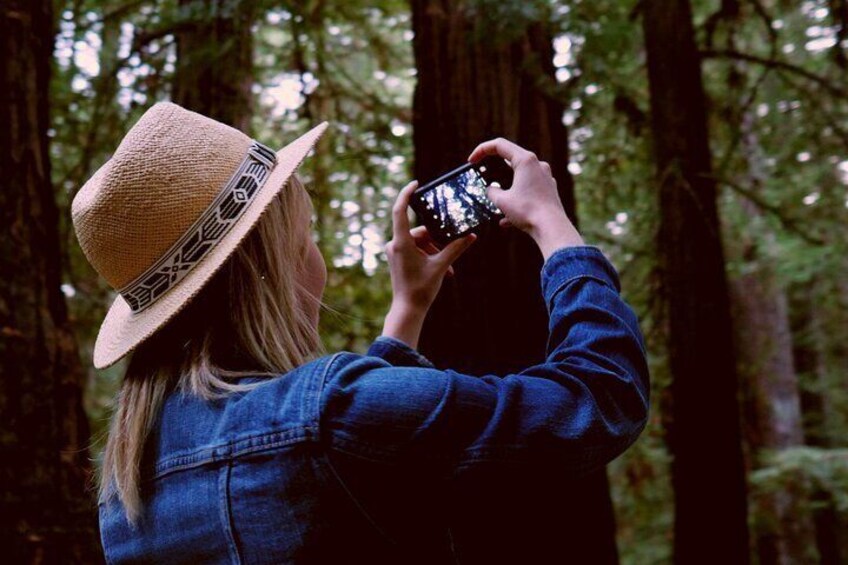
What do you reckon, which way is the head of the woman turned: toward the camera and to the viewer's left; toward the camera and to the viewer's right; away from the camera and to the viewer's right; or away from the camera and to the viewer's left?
away from the camera and to the viewer's right

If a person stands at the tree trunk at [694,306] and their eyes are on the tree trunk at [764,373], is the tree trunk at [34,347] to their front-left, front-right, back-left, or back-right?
back-left

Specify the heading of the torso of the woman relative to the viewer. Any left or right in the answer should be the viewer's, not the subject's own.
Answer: facing away from the viewer and to the right of the viewer

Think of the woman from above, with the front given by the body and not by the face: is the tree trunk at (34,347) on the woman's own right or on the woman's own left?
on the woman's own left

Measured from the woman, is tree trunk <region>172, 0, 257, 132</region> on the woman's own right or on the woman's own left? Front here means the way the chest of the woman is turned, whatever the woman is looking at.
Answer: on the woman's own left
